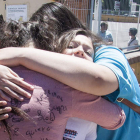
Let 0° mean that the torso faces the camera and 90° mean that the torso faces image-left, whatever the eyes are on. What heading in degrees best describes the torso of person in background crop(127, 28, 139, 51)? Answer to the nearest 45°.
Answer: approximately 45°
